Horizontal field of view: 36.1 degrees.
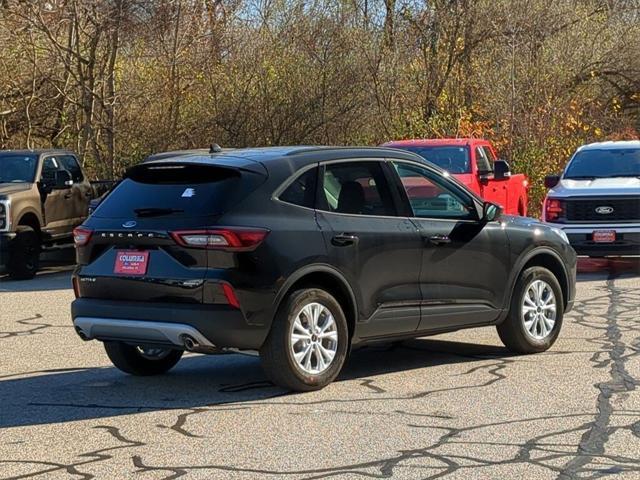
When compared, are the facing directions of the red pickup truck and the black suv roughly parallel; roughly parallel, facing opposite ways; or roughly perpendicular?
roughly parallel, facing opposite ways

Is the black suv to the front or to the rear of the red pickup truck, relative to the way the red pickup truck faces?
to the front

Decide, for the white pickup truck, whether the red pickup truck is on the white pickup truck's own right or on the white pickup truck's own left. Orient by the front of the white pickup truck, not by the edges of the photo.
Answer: on the white pickup truck's own right

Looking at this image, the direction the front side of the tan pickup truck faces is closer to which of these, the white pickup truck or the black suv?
the black suv

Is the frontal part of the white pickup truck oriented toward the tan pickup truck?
no

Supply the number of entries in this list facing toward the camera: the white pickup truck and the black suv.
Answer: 1

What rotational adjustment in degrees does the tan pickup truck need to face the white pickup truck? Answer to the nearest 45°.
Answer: approximately 90° to its left

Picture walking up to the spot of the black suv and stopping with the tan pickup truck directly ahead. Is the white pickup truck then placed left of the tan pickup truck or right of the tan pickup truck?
right

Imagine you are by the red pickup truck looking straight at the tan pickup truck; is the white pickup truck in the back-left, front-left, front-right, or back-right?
back-left

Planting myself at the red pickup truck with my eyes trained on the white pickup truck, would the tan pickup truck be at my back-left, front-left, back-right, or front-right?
back-right

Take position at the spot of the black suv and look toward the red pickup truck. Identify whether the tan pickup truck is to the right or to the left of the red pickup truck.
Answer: left

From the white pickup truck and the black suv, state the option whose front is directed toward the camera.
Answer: the white pickup truck

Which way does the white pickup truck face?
toward the camera

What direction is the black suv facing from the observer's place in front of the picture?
facing away from the viewer and to the right of the viewer

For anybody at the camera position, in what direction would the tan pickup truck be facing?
facing the viewer and to the left of the viewer
